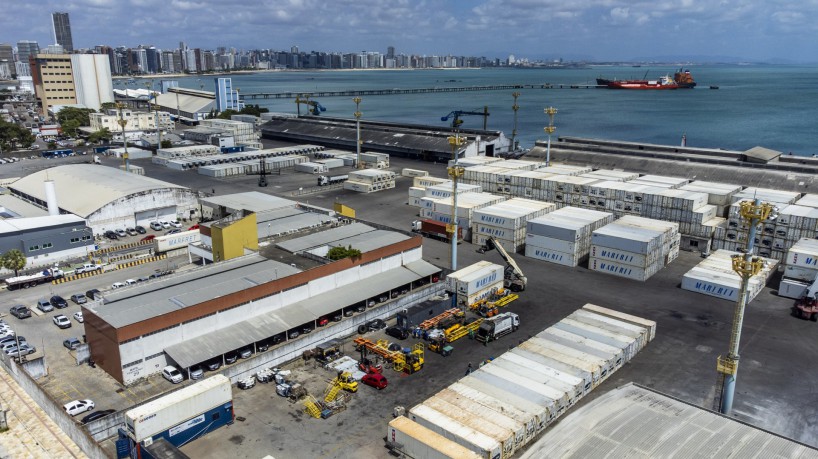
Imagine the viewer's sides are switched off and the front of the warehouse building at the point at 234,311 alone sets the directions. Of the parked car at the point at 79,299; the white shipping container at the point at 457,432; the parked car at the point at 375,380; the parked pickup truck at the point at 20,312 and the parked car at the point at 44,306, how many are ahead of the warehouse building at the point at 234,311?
2

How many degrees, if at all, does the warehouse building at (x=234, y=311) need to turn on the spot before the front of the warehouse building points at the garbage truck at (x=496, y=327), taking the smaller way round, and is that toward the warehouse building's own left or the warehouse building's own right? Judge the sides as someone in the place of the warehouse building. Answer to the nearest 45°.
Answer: approximately 45° to the warehouse building's own left

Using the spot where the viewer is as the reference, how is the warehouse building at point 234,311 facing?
facing the viewer and to the right of the viewer

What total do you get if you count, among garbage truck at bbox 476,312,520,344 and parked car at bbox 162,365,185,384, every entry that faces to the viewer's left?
0
